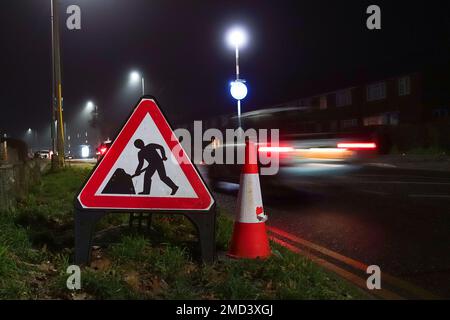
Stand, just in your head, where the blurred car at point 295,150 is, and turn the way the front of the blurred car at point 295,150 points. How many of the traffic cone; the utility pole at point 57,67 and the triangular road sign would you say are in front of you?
1

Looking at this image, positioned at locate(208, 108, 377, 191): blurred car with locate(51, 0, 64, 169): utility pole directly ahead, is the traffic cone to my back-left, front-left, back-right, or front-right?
back-left

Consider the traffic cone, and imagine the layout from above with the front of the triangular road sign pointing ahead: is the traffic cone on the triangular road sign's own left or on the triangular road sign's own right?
on the triangular road sign's own left

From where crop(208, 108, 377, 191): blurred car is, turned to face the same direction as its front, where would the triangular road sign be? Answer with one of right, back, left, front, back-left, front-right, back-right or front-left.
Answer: back-left

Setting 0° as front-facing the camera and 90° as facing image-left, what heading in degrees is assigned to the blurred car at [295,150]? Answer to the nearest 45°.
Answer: approximately 135°

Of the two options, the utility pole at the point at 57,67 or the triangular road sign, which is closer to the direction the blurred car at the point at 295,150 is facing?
the utility pole

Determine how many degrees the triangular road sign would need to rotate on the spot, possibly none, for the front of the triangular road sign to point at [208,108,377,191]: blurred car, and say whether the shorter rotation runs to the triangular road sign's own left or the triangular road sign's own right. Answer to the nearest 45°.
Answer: approximately 135° to the triangular road sign's own left

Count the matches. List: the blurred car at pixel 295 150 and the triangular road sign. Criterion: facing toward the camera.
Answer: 1

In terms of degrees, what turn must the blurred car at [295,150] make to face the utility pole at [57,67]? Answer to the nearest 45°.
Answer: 0° — it already faces it
